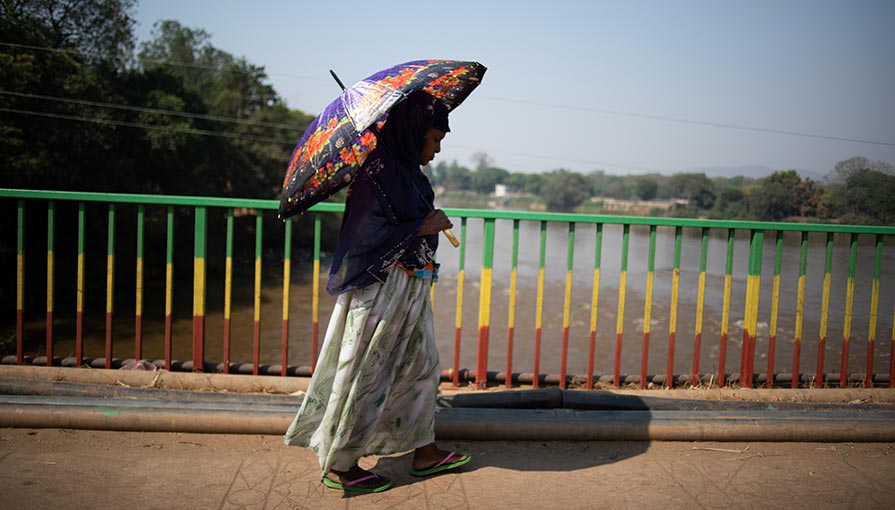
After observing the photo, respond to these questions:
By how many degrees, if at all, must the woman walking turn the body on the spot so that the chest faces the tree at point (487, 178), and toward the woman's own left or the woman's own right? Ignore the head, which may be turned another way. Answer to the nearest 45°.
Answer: approximately 90° to the woman's own left

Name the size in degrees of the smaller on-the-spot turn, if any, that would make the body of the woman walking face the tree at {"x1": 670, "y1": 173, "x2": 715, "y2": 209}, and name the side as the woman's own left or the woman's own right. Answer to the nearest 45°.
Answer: approximately 45° to the woman's own left

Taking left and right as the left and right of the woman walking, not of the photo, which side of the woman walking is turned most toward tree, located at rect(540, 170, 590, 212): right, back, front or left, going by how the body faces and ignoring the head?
left

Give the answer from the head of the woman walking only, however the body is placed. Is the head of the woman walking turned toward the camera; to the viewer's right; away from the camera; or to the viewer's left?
to the viewer's right

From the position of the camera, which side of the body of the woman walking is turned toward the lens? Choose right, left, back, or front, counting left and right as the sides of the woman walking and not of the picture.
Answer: right
